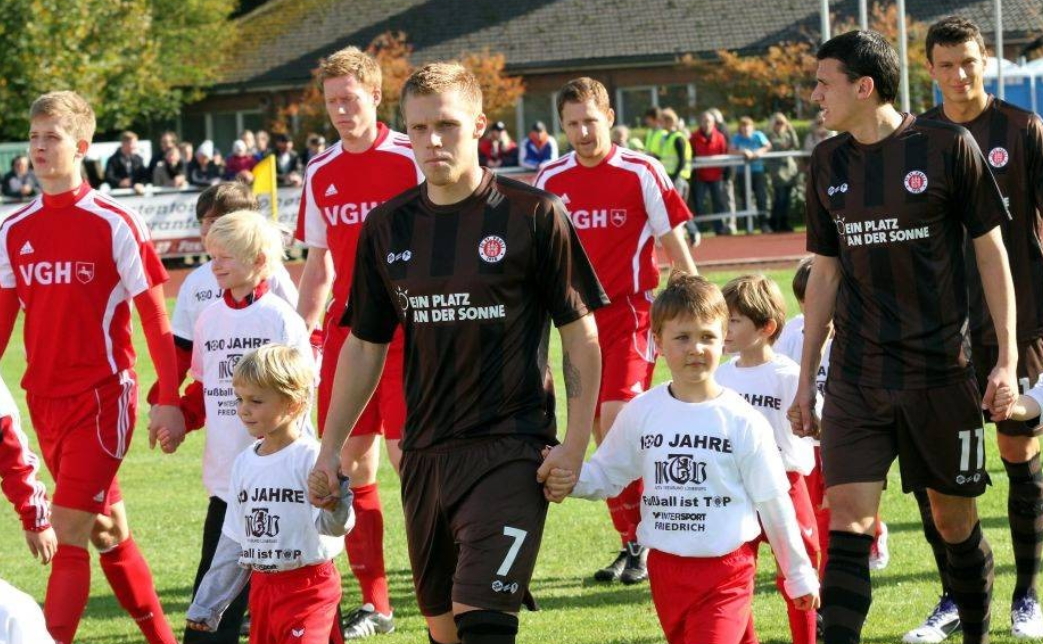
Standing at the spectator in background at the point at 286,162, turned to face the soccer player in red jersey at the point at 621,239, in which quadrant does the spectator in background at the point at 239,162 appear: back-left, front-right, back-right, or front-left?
back-right

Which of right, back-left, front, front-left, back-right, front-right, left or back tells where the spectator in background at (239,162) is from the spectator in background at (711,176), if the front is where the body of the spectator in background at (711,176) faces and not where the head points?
right

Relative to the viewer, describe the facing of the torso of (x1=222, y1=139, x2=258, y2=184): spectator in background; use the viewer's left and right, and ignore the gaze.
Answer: facing the viewer

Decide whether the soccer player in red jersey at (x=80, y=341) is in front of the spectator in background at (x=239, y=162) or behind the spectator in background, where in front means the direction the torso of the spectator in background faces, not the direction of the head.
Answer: in front

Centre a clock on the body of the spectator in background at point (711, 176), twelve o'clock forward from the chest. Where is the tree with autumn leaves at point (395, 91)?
The tree with autumn leaves is roughly at 5 o'clock from the spectator in background.

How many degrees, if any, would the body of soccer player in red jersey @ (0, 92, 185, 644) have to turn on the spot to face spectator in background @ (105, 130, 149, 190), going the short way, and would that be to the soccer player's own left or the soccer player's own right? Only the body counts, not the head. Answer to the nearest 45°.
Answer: approximately 135° to the soccer player's own right

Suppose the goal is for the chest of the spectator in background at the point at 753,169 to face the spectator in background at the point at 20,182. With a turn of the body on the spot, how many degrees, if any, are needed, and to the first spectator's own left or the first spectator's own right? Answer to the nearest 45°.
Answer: approximately 90° to the first spectator's own right

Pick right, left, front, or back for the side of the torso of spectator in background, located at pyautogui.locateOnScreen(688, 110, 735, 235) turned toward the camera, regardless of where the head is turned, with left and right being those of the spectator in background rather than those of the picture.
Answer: front

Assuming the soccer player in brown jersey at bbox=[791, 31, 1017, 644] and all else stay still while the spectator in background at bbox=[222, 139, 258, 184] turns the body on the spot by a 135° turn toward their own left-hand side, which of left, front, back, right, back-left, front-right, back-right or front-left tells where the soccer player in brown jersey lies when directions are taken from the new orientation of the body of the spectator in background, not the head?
back-right

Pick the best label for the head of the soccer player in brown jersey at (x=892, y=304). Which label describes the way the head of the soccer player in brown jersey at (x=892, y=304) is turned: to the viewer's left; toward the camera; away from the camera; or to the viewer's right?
to the viewer's left

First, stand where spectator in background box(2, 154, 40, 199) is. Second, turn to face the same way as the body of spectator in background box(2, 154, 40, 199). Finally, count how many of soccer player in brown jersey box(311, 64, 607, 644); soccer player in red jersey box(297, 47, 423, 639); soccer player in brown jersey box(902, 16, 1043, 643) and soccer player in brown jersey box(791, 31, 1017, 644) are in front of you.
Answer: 4

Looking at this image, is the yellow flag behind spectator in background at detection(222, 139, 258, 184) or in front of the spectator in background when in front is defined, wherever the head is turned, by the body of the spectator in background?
in front

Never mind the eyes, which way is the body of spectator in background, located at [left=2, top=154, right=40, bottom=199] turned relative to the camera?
toward the camera
